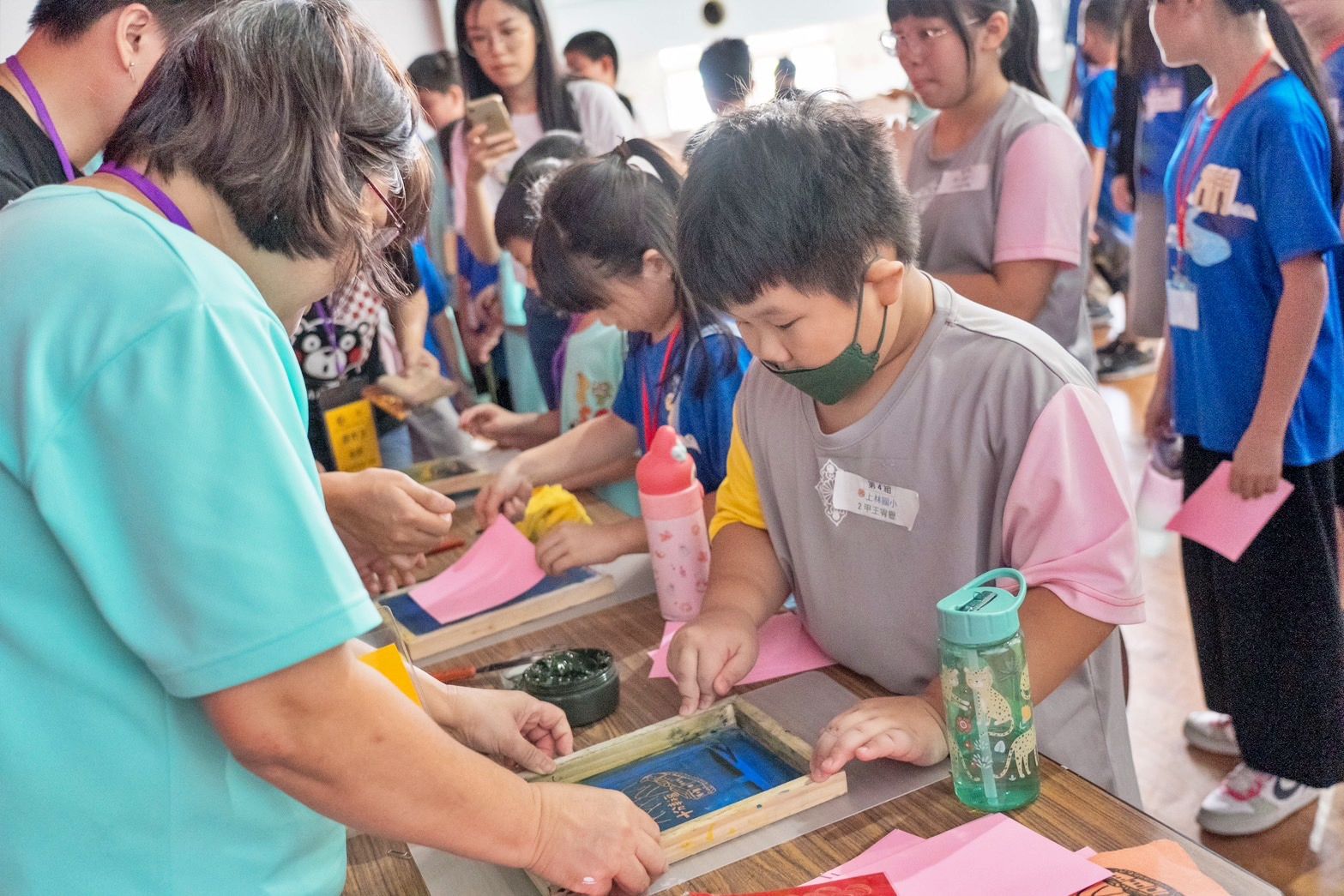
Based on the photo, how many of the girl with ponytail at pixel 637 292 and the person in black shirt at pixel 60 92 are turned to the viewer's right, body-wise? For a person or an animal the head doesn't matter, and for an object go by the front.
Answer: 1

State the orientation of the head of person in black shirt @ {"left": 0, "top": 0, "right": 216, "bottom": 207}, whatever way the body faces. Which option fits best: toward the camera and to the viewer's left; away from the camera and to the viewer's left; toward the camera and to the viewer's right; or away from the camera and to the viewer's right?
away from the camera and to the viewer's right

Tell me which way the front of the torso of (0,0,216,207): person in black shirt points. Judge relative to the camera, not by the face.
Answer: to the viewer's right

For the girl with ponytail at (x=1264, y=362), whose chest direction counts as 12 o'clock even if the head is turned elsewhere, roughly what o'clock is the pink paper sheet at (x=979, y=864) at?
The pink paper sheet is roughly at 11 o'clock from the girl with ponytail.

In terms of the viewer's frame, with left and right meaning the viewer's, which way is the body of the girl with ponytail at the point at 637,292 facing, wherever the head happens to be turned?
facing the viewer and to the left of the viewer

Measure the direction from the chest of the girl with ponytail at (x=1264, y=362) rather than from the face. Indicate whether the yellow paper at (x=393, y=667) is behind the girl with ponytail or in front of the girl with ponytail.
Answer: in front

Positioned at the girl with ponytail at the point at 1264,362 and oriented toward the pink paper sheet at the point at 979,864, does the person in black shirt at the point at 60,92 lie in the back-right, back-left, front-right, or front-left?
front-right

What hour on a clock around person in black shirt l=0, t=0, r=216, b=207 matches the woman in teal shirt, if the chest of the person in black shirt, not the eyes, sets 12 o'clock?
The woman in teal shirt is roughly at 3 o'clock from the person in black shirt.

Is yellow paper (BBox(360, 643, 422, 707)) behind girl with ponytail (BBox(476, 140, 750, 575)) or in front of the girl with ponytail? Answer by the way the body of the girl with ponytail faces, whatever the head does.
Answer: in front
